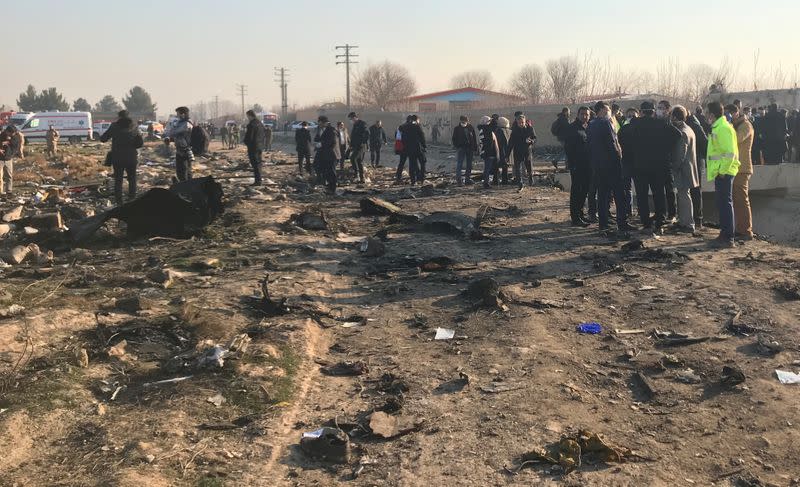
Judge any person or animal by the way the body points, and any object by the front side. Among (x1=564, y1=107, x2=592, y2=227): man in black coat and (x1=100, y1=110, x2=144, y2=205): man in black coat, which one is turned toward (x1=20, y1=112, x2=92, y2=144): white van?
(x1=100, y1=110, x2=144, y2=205): man in black coat

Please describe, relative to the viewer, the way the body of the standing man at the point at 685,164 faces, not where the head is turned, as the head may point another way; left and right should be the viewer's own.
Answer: facing to the left of the viewer

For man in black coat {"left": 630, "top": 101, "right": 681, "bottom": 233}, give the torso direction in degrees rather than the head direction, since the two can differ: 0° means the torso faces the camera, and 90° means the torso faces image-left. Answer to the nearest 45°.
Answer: approximately 180°

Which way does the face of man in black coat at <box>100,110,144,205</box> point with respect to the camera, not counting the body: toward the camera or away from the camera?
away from the camera

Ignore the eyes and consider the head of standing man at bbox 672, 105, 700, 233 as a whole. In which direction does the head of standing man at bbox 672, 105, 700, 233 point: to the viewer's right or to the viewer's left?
to the viewer's left

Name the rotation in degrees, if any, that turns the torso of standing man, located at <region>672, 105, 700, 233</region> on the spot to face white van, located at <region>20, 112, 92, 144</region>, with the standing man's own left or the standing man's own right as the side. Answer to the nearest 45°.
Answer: approximately 45° to the standing man's own right

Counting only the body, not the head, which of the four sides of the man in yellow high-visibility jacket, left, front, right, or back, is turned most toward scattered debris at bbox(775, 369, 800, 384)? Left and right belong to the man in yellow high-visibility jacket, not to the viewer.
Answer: left

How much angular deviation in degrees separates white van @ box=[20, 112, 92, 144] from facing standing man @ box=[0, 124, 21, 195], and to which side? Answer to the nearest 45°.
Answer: approximately 90° to its left
